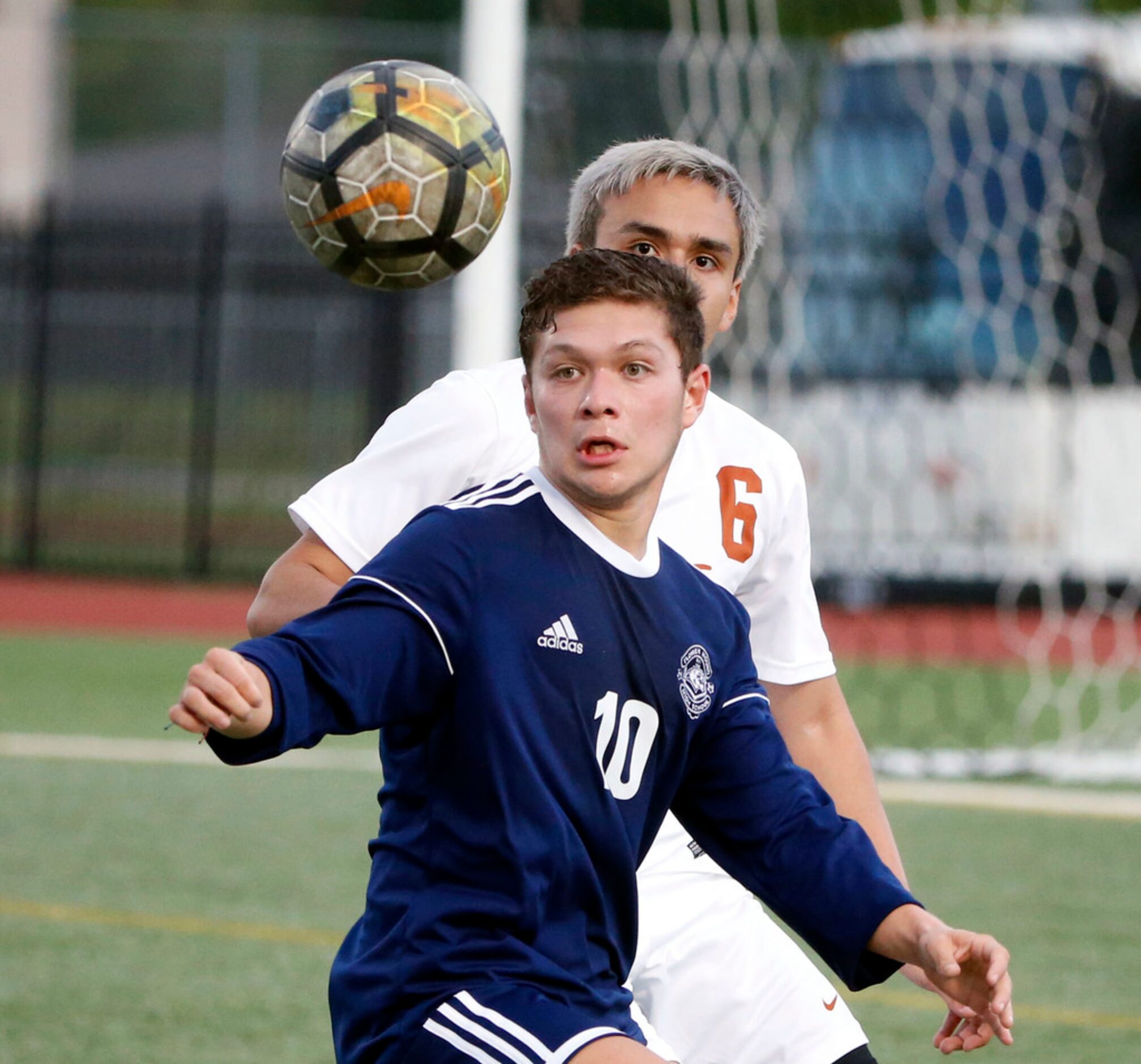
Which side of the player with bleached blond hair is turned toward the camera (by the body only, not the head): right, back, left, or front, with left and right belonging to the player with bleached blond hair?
front

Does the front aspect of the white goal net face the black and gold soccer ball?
yes

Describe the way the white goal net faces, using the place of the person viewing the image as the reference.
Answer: facing the viewer

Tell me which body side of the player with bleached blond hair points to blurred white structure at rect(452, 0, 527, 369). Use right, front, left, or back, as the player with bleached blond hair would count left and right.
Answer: back

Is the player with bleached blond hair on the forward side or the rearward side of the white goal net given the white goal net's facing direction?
on the forward side

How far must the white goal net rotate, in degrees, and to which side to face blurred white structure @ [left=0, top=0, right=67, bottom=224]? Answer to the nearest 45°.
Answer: approximately 135° to its right

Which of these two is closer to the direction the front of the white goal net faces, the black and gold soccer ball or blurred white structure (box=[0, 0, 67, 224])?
the black and gold soccer ball

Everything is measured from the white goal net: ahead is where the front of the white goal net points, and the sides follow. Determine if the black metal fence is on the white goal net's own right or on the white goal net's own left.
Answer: on the white goal net's own right

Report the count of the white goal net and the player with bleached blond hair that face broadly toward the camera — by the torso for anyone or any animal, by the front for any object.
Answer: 2
